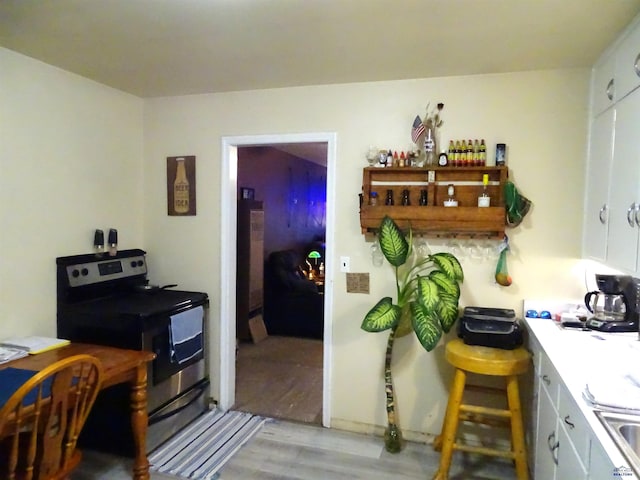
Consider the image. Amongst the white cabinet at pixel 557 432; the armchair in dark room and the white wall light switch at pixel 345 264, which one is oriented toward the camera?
the white wall light switch

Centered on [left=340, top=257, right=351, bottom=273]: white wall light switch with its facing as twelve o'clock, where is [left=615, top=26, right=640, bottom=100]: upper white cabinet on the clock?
The upper white cabinet is roughly at 10 o'clock from the white wall light switch.

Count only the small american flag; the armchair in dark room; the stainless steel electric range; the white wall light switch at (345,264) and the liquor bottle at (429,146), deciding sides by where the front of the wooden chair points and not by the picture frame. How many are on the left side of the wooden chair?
0

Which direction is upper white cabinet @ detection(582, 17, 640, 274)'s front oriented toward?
to the viewer's left

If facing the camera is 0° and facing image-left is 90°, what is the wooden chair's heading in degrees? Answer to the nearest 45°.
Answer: approximately 135°

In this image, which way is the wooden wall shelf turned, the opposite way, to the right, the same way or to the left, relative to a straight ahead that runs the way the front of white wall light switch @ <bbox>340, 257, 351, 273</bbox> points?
the same way

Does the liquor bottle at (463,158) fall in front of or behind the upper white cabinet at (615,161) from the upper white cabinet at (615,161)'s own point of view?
in front

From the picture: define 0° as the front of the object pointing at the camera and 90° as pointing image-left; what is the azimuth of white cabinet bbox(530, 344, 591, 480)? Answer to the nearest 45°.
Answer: approximately 90°

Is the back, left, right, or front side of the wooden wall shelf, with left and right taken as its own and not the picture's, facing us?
front

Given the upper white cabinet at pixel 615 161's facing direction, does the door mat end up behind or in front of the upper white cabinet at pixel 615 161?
in front

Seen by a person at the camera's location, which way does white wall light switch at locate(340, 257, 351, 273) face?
facing the viewer
